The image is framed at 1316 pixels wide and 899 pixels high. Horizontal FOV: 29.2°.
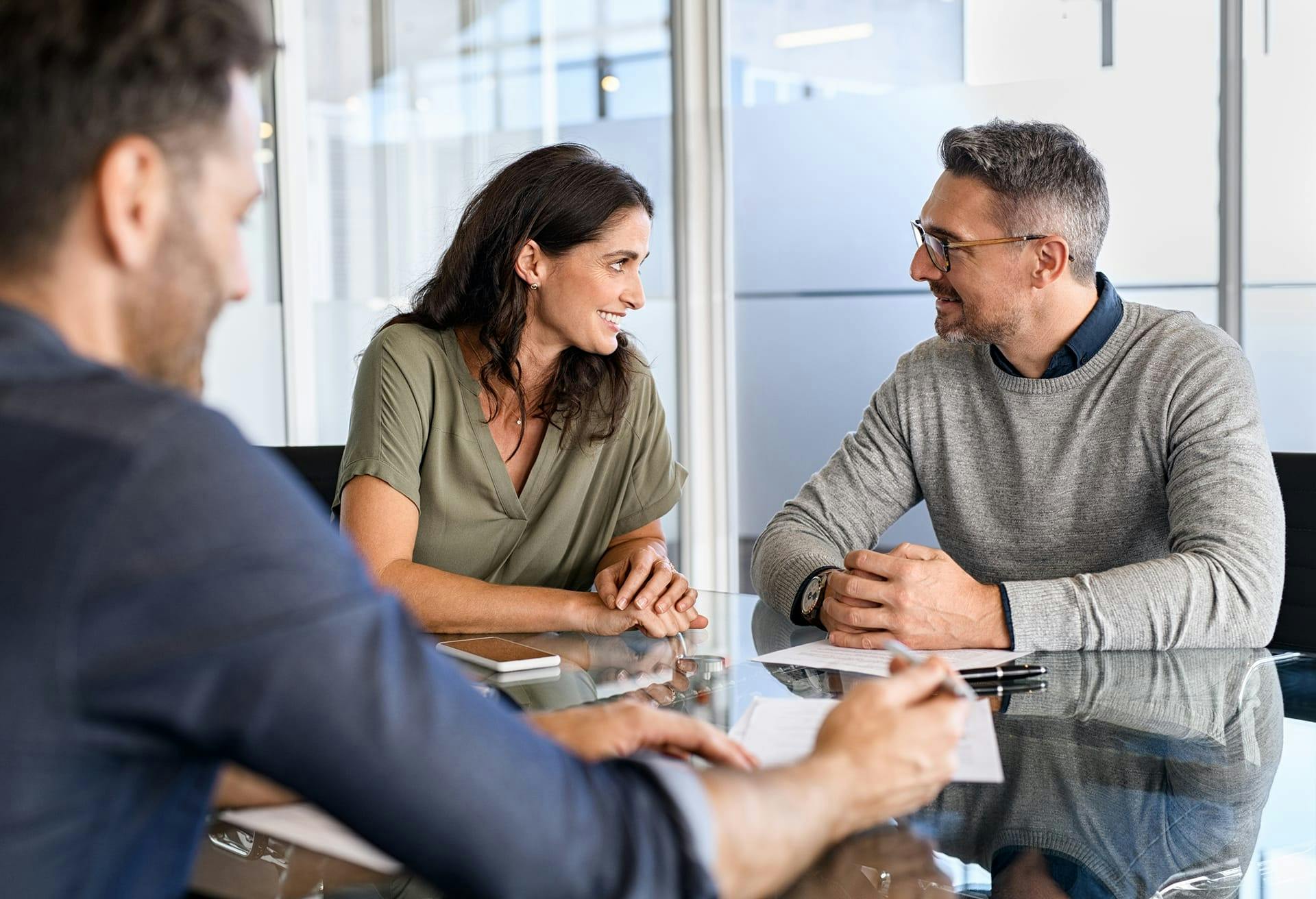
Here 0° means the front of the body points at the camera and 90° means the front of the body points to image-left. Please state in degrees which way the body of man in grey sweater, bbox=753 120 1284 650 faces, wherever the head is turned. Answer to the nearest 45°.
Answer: approximately 45°

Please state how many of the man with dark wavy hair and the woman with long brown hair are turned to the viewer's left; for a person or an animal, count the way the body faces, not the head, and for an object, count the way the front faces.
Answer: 0

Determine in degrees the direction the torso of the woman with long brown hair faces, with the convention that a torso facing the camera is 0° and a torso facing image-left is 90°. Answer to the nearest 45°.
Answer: approximately 315°

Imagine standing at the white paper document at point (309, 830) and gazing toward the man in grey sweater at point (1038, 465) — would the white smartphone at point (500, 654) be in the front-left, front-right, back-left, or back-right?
front-left

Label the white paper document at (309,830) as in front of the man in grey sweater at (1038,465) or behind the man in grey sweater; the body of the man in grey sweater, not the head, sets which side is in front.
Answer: in front

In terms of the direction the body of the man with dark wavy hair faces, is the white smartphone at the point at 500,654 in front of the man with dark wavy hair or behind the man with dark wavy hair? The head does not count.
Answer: in front

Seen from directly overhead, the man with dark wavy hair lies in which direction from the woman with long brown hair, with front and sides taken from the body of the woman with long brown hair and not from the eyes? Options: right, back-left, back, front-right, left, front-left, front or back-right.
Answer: front-right

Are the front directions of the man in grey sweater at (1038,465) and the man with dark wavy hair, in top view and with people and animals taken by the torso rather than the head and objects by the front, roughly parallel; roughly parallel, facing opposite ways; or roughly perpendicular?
roughly parallel, facing opposite ways

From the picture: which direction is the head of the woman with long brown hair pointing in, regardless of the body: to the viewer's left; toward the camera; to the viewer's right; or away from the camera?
to the viewer's right

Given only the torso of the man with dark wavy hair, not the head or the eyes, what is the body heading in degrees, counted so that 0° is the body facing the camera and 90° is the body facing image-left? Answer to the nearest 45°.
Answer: approximately 225°

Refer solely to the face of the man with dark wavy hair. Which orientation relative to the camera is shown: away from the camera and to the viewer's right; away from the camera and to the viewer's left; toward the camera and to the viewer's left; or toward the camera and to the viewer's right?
away from the camera and to the viewer's right

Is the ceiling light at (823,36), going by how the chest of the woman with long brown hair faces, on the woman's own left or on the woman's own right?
on the woman's own left

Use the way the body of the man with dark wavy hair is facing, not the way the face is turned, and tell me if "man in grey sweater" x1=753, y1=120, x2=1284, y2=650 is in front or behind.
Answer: in front

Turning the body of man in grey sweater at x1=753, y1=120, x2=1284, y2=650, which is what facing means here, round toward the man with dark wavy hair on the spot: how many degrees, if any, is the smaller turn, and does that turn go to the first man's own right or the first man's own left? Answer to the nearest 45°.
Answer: approximately 45° to the first man's own left
